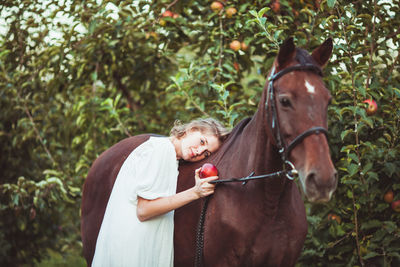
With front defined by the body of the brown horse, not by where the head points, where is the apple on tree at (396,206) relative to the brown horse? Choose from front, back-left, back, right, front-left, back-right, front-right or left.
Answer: left

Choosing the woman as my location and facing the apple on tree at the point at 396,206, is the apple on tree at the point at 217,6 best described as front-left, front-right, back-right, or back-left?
front-left

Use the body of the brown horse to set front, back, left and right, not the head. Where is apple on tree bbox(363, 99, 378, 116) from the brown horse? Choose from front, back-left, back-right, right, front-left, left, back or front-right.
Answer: left

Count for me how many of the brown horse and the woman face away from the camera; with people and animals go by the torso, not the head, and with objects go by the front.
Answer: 0

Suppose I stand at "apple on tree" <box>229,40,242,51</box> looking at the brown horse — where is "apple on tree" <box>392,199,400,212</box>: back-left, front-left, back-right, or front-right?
front-left

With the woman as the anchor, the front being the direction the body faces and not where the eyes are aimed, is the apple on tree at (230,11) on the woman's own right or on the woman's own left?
on the woman's own left

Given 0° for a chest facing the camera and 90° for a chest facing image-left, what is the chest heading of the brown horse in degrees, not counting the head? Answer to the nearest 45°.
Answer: approximately 315°

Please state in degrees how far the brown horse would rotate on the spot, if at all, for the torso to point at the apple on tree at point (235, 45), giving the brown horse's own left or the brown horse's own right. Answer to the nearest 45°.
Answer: approximately 135° to the brown horse's own left

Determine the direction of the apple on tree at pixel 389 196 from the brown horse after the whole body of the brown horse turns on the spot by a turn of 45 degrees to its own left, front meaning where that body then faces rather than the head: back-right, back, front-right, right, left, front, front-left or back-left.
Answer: front-left
